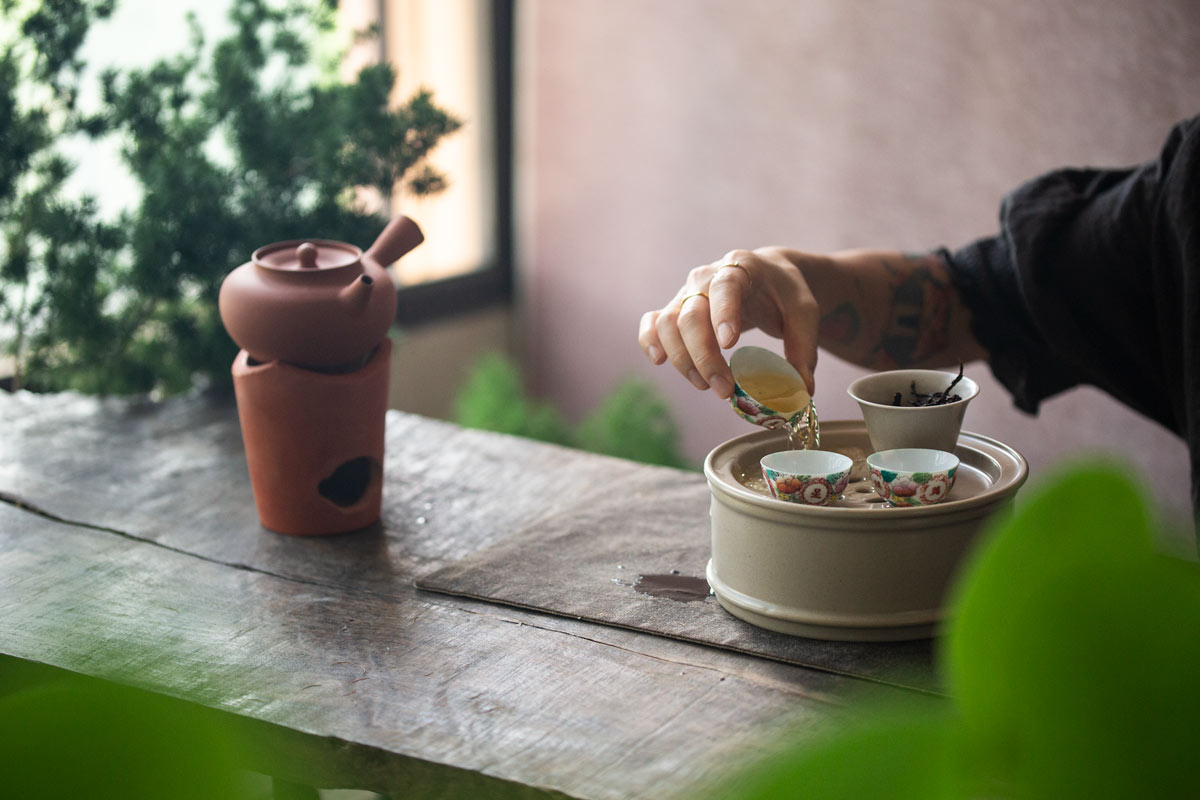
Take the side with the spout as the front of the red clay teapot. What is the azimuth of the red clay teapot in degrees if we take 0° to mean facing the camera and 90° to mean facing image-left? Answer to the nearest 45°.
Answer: approximately 315°

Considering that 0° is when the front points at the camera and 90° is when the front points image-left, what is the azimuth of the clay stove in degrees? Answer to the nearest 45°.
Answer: approximately 315°
